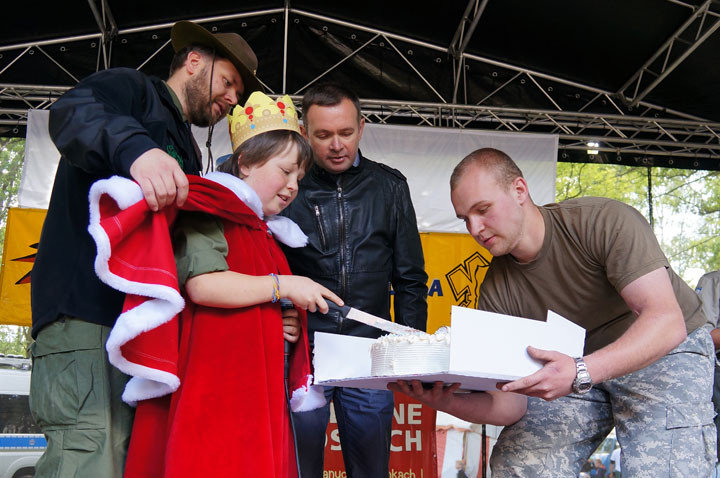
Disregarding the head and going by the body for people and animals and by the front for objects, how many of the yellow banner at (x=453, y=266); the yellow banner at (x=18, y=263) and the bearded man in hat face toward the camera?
2

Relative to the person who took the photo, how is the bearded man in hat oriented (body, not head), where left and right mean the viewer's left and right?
facing to the right of the viewer

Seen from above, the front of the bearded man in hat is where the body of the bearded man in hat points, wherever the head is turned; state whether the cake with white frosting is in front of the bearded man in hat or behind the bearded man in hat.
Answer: in front

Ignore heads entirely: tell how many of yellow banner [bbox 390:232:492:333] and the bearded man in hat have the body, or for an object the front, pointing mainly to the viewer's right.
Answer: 1

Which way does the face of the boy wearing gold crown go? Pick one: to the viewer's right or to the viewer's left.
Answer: to the viewer's right

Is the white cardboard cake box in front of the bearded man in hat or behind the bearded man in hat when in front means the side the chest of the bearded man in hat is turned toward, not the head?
in front

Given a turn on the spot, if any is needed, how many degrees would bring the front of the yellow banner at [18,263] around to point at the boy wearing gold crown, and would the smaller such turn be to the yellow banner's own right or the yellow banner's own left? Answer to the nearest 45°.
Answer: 0° — it already faces them

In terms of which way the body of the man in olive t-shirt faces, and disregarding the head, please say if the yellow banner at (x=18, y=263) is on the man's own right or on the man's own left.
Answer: on the man's own right

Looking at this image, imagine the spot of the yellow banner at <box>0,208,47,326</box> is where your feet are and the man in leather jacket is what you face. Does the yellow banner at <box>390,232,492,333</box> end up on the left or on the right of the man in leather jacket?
left

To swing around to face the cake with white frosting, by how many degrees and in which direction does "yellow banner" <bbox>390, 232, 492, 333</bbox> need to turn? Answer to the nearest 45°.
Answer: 0° — it already faces it

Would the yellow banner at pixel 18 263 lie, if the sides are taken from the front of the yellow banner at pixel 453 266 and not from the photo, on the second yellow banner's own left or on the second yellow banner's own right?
on the second yellow banner's own right

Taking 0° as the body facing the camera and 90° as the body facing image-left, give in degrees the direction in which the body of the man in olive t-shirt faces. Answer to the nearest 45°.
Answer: approximately 45°

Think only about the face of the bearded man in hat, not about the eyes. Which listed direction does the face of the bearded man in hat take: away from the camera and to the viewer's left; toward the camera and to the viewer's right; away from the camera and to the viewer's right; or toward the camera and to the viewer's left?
toward the camera and to the viewer's right
